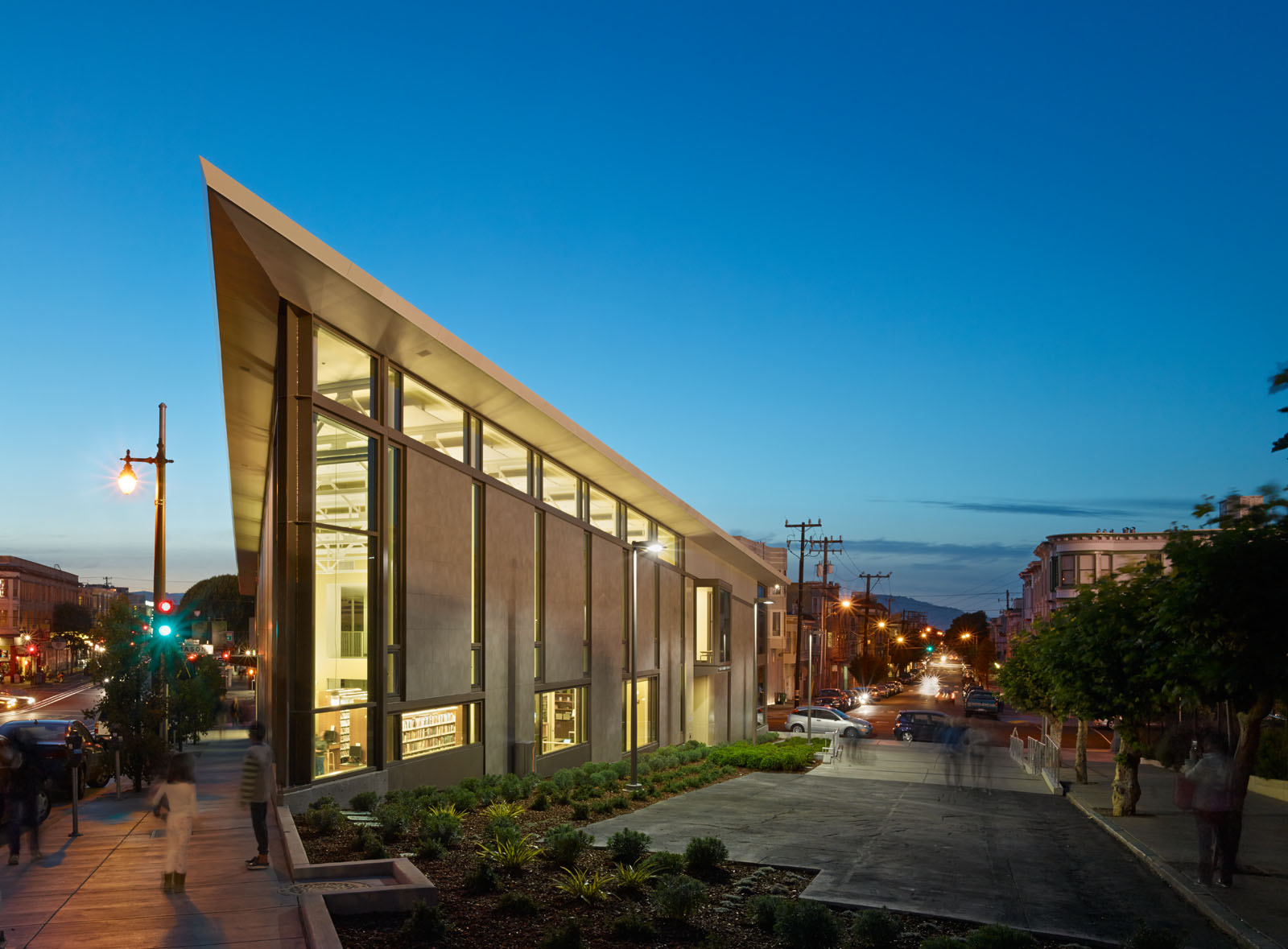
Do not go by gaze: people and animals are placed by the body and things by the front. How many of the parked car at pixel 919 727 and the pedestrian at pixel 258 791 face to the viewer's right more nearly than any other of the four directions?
1

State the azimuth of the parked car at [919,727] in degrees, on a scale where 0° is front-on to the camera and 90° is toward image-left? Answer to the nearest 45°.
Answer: approximately 270°

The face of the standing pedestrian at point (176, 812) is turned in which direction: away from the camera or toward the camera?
away from the camera

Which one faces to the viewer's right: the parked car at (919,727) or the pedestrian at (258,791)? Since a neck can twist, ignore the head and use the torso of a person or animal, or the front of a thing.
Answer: the parked car
